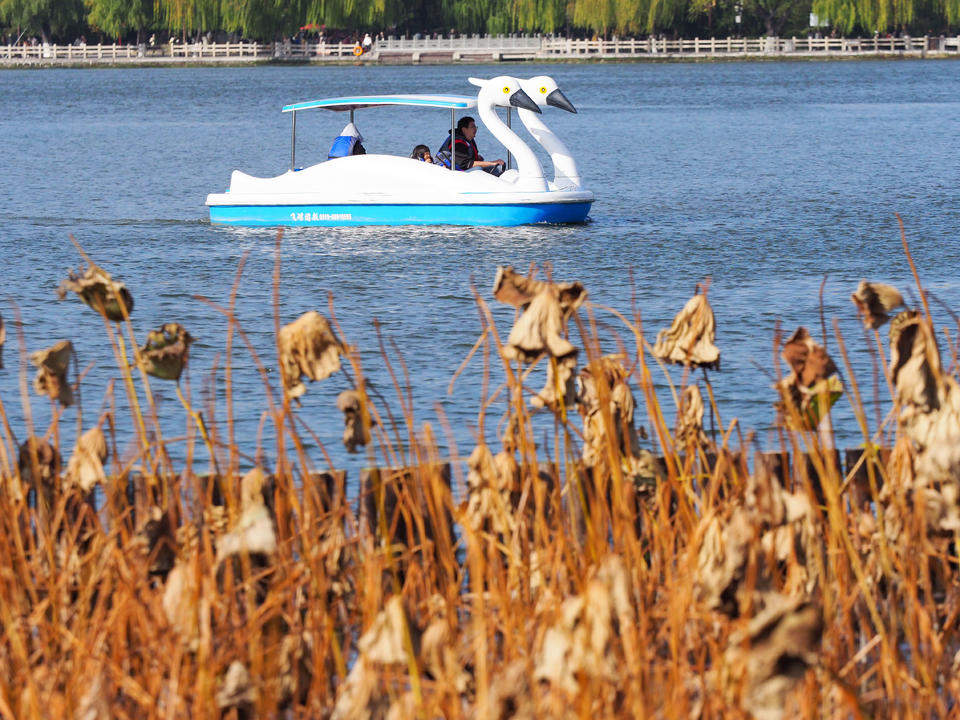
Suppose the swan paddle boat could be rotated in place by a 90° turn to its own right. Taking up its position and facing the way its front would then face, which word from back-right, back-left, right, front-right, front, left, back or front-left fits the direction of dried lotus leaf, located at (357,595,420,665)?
front

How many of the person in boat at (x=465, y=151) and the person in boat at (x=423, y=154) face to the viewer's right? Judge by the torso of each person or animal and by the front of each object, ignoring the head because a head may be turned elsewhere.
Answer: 2

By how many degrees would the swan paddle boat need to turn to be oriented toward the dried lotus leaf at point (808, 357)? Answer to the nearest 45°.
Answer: approximately 90° to its right

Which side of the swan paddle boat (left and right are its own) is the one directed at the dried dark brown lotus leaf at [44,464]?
right

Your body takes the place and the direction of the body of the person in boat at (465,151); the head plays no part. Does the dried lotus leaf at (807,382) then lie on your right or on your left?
on your right

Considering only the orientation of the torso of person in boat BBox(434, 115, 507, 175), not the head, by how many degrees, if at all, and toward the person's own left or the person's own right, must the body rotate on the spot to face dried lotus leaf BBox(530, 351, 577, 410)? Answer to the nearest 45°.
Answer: approximately 90° to the person's own right

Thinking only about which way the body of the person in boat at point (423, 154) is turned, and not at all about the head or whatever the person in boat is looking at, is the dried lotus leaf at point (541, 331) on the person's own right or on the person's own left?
on the person's own right

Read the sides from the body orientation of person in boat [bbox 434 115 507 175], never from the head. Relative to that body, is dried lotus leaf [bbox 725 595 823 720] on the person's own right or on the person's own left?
on the person's own right

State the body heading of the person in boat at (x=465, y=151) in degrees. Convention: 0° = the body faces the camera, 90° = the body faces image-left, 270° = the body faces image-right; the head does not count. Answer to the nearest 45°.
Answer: approximately 270°

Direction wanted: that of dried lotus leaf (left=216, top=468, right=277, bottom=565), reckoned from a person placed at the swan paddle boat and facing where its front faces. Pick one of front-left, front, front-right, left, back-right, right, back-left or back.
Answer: right

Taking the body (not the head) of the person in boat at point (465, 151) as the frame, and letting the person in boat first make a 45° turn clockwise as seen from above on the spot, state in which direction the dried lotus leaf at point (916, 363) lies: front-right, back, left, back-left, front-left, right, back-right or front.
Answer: front-right

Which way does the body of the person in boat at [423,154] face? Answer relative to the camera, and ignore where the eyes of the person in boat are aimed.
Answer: to the viewer's right

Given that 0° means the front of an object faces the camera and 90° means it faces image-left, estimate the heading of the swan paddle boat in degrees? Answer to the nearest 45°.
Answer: approximately 270°

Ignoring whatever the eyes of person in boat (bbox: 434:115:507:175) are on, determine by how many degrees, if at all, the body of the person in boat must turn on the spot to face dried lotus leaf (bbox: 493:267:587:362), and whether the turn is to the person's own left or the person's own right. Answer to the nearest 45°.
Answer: approximately 90° to the person's own right

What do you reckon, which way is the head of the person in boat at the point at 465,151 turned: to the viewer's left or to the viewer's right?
to the viewer's right

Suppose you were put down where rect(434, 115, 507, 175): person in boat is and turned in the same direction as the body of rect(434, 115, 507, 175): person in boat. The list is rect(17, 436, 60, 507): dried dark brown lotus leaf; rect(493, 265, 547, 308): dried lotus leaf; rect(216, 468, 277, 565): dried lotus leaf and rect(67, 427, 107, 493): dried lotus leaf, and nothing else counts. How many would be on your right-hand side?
4

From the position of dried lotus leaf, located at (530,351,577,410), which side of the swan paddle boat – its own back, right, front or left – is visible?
right
